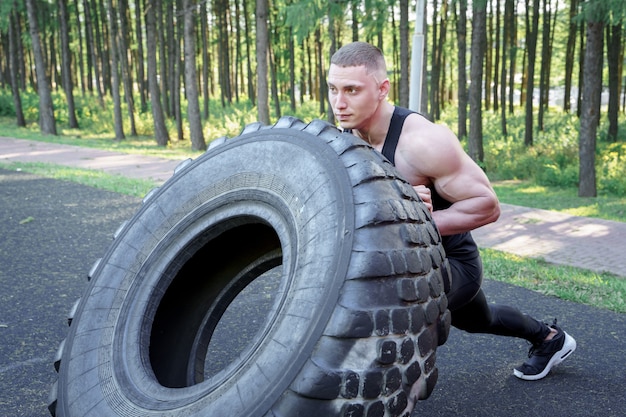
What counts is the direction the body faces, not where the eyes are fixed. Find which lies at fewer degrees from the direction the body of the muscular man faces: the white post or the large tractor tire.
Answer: the large tractor tire

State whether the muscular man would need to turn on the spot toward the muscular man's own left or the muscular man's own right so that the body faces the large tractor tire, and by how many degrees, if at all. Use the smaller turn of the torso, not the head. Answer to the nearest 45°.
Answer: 0° — they already face it

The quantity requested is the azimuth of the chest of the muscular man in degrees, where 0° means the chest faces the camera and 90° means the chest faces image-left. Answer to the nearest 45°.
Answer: approximately 45°

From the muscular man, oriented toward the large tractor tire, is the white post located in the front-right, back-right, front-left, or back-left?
back-right

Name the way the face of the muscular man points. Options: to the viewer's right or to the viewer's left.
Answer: to the viewer's left

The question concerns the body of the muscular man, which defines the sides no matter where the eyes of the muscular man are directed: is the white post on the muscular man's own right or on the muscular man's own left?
on the muscular man's own right
